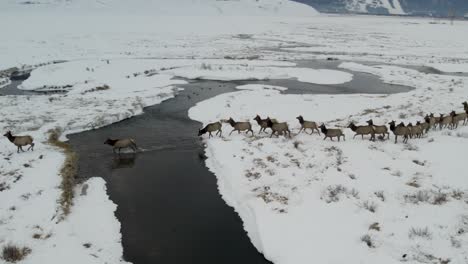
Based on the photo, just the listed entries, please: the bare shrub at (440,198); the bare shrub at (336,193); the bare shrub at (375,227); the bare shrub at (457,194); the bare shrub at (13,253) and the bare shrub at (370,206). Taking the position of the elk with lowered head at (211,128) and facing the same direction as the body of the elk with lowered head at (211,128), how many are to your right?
0

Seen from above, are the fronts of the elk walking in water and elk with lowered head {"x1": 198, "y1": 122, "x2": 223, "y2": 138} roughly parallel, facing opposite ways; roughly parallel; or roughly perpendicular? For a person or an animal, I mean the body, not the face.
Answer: roughly parallel

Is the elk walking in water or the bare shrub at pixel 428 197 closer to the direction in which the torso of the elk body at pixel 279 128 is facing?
the elk walking in water

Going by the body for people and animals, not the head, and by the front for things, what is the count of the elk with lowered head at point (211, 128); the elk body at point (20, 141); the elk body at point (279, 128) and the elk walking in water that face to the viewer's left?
4

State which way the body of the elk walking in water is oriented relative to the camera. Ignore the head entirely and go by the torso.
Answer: to the viewer's left

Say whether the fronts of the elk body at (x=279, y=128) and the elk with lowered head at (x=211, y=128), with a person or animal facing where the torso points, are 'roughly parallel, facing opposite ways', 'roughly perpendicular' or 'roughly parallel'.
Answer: roughly parallel

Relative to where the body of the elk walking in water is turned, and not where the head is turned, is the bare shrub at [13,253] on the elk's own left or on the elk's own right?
on the elk's own left

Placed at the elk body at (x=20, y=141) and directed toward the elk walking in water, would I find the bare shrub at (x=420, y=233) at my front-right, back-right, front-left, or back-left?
front-right

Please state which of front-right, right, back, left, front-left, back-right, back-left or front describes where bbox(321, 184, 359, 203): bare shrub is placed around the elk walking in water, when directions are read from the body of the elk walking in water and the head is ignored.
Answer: back-left

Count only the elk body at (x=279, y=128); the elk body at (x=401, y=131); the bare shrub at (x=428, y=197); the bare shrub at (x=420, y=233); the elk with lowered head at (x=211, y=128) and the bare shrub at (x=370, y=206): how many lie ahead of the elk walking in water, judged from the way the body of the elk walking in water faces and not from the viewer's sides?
0

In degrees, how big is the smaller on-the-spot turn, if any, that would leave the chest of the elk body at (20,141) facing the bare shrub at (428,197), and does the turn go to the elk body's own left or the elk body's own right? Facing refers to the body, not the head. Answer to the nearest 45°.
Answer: approximately 135° to the elk body's own left

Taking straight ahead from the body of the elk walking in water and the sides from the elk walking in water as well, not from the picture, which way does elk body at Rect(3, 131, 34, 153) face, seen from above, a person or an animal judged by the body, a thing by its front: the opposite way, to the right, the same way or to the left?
the same way

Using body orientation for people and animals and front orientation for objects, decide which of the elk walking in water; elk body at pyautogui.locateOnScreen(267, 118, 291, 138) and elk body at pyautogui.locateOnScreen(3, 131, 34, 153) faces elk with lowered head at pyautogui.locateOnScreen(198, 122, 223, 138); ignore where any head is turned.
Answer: elk body at pyautogui.locateOnScreen(267, 118, 291, 138)

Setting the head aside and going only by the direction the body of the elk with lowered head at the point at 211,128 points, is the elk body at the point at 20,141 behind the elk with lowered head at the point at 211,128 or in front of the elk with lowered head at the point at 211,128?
in front

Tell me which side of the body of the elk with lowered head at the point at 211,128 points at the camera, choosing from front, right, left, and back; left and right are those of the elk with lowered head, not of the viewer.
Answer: left

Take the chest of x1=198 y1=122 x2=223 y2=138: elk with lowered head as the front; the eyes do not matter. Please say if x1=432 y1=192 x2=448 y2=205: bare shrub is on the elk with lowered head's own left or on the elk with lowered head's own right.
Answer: on the elk with lowered head's own left

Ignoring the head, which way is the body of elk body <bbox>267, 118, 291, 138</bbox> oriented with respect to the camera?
to the viewer's left

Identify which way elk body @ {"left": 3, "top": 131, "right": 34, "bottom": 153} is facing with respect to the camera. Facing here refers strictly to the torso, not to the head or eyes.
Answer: to the viewer's left

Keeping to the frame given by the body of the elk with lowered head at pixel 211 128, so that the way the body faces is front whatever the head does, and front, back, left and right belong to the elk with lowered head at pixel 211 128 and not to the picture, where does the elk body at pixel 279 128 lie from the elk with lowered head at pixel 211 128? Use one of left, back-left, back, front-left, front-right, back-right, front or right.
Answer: back

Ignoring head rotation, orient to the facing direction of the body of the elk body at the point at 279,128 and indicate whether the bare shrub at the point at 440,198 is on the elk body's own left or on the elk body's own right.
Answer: on the elk body's own left
